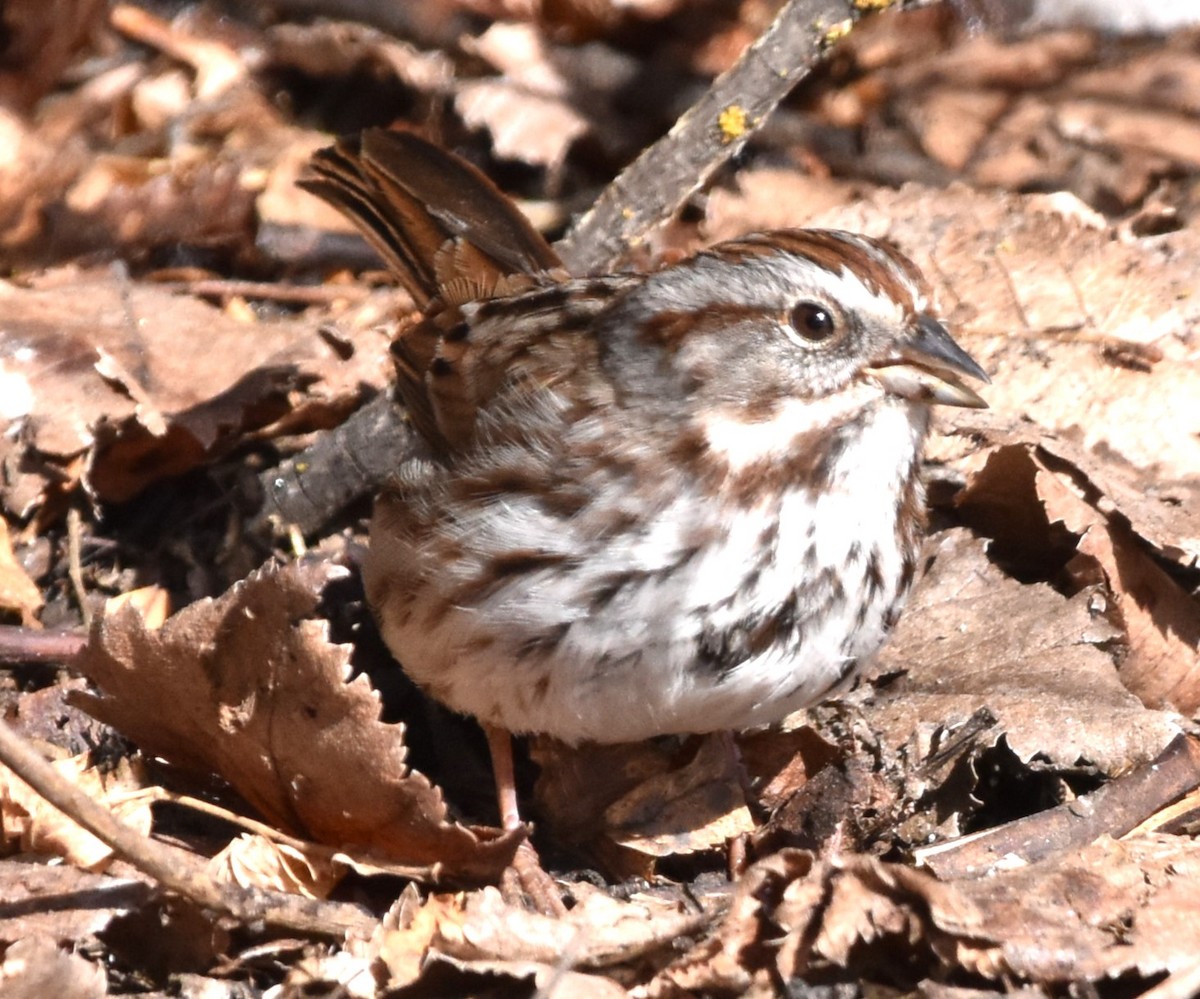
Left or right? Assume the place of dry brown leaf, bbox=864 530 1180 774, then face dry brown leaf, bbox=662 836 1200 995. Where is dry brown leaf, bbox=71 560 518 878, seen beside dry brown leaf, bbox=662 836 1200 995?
right

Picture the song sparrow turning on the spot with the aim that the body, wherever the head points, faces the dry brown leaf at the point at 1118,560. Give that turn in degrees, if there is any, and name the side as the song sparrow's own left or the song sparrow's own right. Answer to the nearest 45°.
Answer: approximately 90° to the song sparrow's own left

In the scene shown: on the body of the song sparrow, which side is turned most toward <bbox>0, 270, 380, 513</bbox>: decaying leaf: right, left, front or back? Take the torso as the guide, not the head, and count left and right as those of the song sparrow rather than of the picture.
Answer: back

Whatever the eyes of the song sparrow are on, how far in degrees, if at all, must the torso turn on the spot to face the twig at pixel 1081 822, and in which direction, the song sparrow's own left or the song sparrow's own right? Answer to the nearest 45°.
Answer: approximately 45° to the song sparrow's own left

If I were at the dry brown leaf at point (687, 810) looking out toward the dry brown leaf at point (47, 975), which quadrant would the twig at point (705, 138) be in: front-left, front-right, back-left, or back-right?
back-right

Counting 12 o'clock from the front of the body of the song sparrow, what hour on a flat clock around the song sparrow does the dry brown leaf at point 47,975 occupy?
The dry brown leaf is roughly at 4 o'clock from the song sparrow.

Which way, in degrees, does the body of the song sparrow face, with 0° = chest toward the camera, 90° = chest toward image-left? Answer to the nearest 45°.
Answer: approximately 315°

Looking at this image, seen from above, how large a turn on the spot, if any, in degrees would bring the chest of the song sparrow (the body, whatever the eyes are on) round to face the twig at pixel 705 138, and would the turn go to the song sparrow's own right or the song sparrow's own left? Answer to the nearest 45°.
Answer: approximately 135° to the song sparrow's own left
